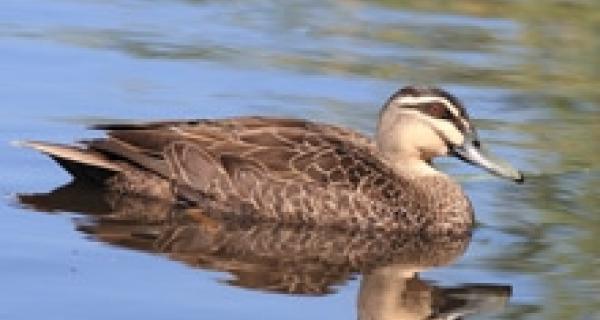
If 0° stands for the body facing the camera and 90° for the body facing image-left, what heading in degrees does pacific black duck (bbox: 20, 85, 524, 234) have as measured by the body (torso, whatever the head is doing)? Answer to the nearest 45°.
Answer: approximately 270°
